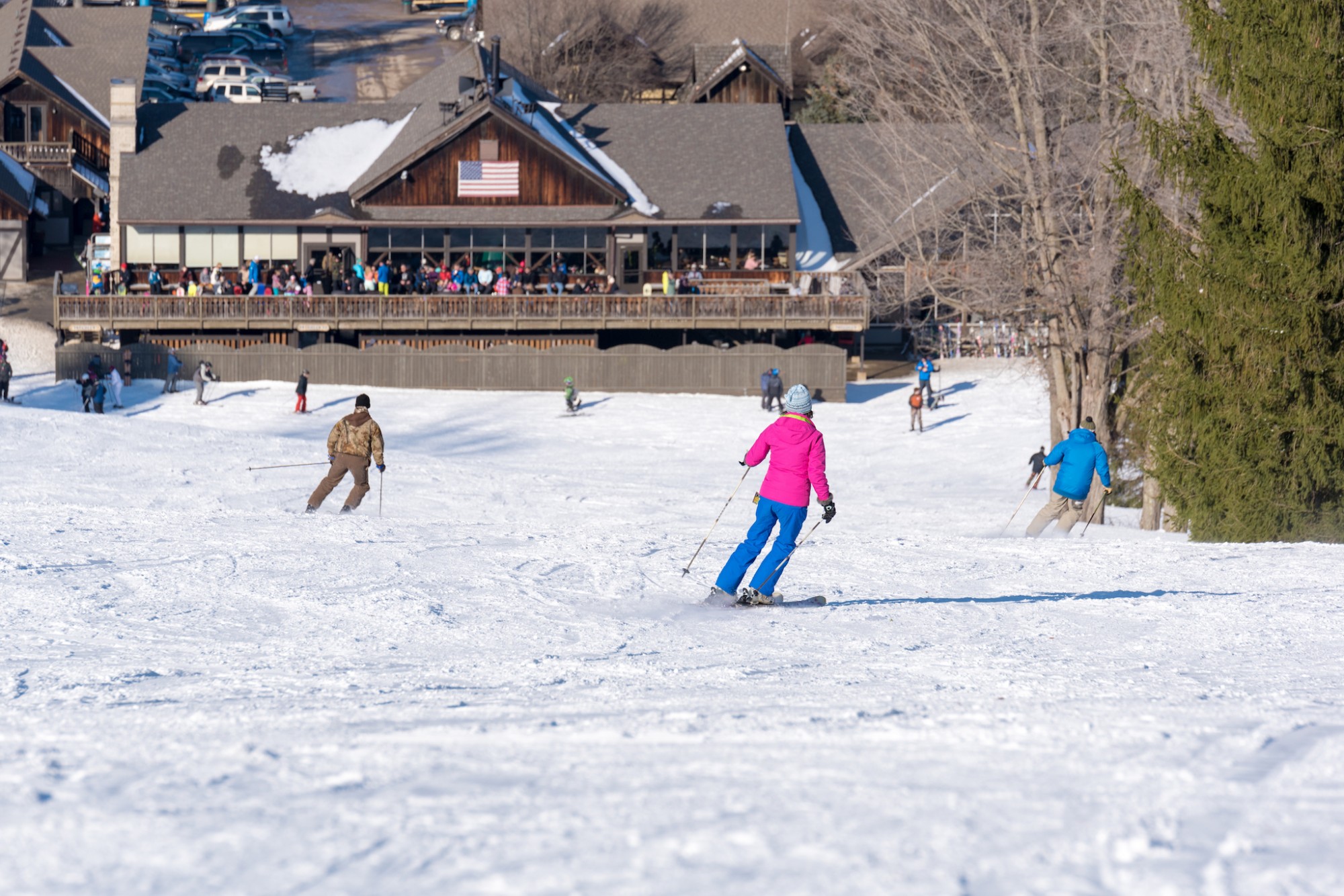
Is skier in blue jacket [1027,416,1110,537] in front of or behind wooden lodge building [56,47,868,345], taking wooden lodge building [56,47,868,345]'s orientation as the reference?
in front

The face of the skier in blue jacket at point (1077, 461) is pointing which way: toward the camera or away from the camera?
away from the camera

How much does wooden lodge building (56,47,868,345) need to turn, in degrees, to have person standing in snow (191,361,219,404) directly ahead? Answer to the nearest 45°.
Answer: approximately 45° to its right

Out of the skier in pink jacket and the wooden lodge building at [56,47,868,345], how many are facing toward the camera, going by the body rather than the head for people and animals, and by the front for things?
1

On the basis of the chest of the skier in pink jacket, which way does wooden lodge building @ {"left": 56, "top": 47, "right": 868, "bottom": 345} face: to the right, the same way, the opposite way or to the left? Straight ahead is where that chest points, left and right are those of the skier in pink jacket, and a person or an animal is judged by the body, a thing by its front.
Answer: the opposite way

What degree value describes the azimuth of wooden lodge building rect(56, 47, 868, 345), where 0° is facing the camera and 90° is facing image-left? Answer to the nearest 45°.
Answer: approximately 0°

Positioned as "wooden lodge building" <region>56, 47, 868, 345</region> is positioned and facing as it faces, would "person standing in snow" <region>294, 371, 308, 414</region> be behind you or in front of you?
in front

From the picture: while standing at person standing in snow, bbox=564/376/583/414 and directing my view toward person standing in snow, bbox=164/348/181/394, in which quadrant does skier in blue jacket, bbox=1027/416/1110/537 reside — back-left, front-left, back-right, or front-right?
back-left

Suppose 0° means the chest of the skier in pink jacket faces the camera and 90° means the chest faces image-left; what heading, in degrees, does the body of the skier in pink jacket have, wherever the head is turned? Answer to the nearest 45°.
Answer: approximately 180°

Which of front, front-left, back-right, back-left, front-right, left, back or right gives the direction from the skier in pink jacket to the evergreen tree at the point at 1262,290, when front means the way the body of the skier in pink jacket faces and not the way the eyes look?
front-right
